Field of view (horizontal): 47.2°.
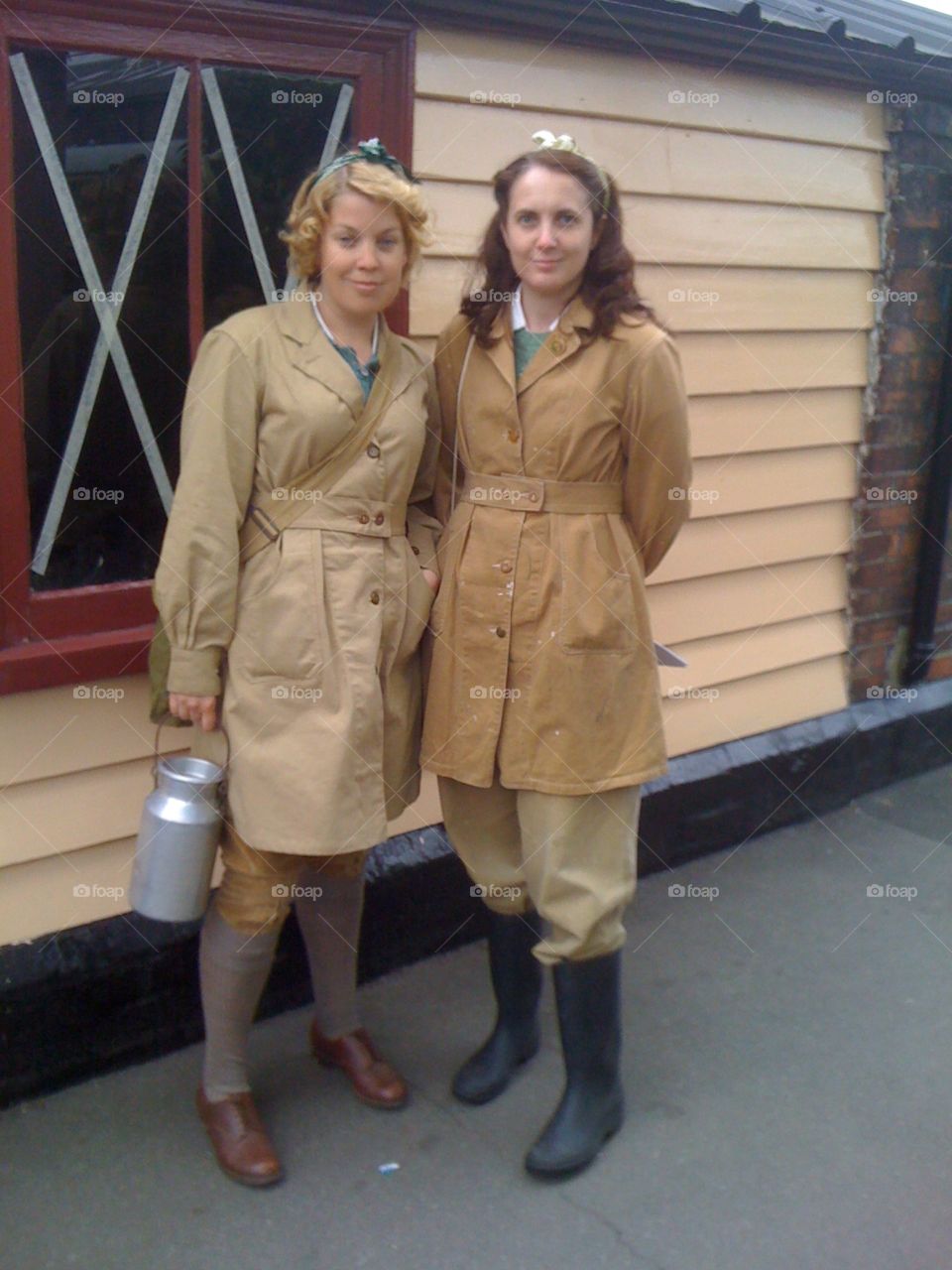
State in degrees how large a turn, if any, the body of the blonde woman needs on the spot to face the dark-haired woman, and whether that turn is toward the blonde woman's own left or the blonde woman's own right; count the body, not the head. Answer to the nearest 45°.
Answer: approximately 45° to the blonde woman's own left

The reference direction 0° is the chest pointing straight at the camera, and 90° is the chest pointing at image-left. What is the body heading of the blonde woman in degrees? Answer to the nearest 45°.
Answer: approximately 315°
